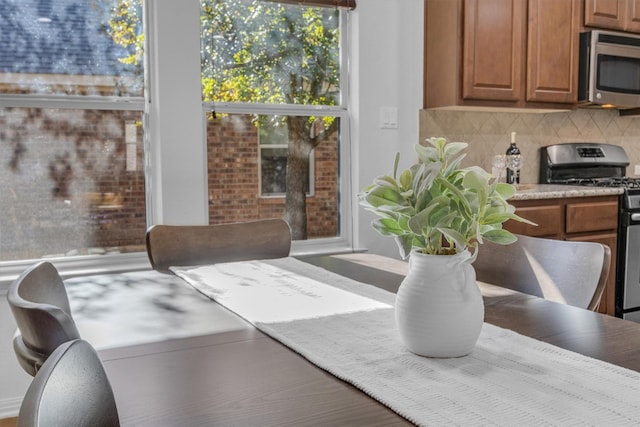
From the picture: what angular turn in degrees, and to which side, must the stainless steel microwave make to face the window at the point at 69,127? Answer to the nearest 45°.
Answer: approximately 90° to its right

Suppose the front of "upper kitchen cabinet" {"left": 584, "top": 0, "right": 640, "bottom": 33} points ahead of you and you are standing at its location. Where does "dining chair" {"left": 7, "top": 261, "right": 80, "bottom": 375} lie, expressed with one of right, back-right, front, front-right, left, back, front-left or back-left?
front-right

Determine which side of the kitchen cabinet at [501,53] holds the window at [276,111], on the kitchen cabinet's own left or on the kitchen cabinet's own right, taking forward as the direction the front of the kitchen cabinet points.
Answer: on the kitchen cabinet's own right

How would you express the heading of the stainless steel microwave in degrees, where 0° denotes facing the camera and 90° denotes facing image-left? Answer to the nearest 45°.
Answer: approximately 315°

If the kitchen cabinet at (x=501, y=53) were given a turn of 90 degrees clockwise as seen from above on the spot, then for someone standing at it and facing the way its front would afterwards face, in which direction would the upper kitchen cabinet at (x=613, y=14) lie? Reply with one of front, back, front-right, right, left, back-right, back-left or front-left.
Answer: back

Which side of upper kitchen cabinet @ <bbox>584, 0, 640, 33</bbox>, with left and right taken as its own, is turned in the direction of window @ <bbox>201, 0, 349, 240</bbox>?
right

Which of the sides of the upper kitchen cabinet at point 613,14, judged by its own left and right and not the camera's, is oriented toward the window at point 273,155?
back

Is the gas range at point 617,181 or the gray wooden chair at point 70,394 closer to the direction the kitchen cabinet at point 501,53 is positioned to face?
the gray wooden chair

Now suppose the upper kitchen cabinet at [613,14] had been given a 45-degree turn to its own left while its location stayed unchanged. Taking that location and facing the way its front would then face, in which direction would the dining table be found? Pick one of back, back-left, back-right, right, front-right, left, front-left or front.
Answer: right

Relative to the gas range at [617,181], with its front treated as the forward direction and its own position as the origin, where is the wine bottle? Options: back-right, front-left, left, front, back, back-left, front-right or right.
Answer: right

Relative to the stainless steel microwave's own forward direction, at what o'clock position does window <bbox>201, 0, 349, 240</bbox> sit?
The window is roughly at 3 o'clock from the stainless steel microwave.

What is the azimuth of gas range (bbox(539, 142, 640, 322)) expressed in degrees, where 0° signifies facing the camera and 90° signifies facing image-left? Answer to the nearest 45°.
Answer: approximately 315°

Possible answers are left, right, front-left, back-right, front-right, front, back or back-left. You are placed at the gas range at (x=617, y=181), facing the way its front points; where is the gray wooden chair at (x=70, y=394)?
front-right

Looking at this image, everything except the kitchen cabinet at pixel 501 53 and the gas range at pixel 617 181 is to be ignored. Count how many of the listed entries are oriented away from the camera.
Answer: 0
